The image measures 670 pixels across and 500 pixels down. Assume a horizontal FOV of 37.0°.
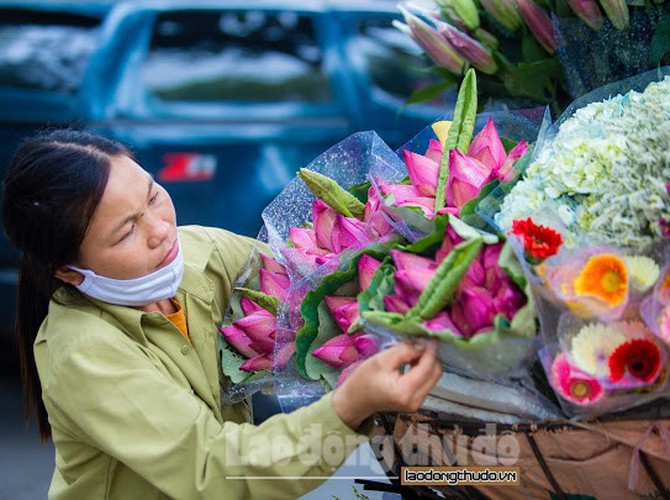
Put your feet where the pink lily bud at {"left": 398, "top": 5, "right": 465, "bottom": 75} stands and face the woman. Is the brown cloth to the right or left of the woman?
left

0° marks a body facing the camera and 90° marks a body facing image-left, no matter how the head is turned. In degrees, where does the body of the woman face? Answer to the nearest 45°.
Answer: approximately 315°

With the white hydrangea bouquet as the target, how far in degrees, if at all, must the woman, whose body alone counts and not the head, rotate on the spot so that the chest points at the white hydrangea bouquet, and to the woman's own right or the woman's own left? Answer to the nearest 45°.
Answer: approximately 45° to the woman's own left

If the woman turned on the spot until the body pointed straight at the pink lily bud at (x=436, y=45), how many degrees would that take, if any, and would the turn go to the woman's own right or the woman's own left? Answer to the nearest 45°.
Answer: approximately 90° to the woman's own left

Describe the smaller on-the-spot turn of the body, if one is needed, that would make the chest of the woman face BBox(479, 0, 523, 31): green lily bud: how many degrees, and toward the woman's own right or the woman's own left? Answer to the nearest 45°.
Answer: approximately 90° to the woman's own left

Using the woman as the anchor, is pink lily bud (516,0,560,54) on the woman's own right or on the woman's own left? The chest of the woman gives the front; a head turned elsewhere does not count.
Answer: on the woman's own left
